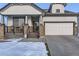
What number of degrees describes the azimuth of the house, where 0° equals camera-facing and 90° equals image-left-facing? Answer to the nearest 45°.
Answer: approximately 0°
